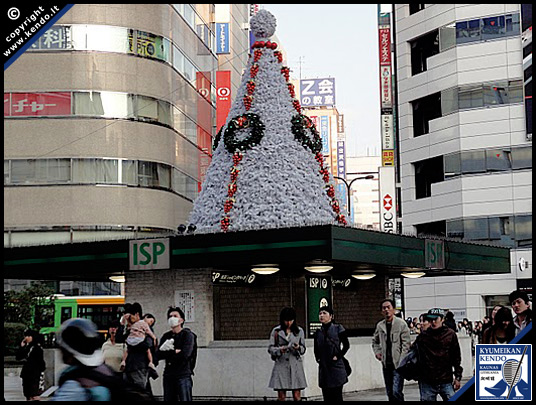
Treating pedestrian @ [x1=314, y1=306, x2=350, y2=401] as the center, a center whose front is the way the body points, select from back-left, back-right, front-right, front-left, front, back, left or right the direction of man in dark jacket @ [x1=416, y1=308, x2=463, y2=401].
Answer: left

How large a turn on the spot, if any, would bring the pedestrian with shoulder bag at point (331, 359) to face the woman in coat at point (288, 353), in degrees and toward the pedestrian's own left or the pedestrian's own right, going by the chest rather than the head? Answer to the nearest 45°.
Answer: approximately 90° to the pedestrian's own right

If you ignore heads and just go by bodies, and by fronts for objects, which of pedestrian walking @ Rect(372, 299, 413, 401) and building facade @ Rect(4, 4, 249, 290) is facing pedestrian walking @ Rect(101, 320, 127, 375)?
the building facade

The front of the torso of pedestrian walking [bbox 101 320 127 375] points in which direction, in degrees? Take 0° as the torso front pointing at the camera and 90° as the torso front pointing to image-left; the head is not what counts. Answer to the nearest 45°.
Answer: approximately 0°

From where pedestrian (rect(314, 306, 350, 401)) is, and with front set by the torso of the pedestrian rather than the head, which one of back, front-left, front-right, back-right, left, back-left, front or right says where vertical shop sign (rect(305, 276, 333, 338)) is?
back-right

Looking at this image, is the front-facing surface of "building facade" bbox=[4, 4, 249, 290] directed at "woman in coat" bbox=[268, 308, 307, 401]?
yes

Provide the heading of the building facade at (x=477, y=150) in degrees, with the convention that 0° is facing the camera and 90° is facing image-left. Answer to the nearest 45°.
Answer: approximately 45°

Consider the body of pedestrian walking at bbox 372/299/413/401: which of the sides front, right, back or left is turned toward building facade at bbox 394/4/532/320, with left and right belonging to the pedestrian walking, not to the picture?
back
